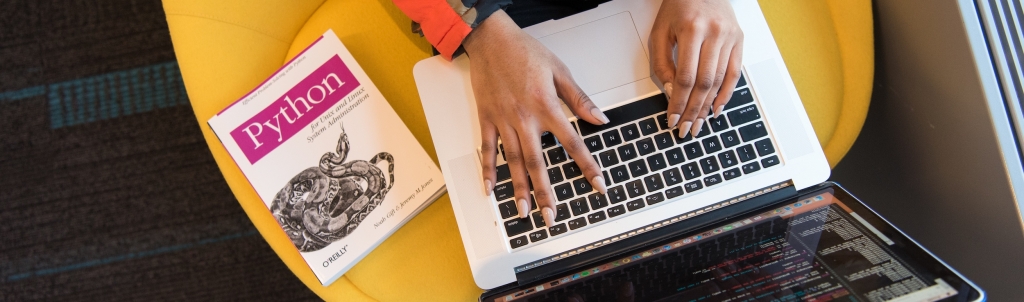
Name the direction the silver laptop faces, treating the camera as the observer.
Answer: facing away from the viewer

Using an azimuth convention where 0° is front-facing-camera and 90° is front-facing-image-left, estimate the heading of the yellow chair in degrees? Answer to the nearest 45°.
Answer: approximately 0°
